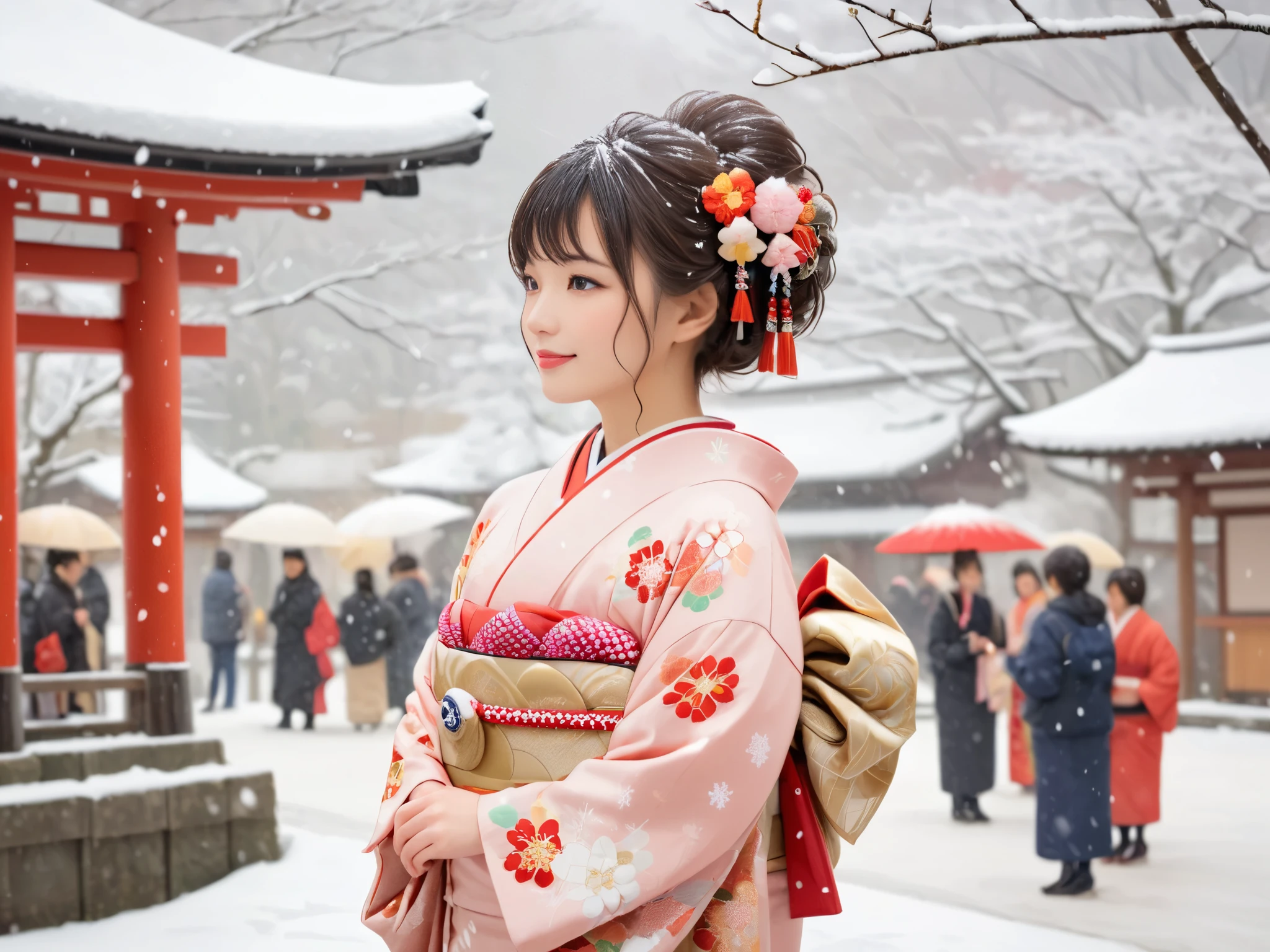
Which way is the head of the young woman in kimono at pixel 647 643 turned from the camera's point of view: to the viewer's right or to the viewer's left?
to the viewer's left

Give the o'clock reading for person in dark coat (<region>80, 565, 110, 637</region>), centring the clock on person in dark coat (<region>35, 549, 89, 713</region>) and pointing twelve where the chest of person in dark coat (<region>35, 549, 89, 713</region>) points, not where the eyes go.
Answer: person in dark coat (<region>80, 565, 110, 637</region>) is roughly at 9 o'clock from person in dark coat (<region>35, 549, 89, 713</region>).

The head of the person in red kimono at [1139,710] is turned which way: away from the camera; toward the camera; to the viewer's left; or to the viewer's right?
to the viewer's left

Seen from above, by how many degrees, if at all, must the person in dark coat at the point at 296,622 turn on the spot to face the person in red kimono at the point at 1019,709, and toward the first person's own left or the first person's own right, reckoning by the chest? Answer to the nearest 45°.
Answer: approximately 90° to the first person's own left
